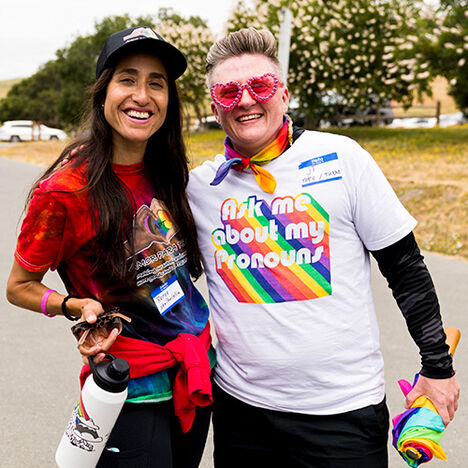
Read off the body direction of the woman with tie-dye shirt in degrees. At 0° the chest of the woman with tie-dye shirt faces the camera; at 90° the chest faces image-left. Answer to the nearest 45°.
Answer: approximately 315°

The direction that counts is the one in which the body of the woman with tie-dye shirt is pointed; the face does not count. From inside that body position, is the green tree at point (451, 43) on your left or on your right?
on your left
